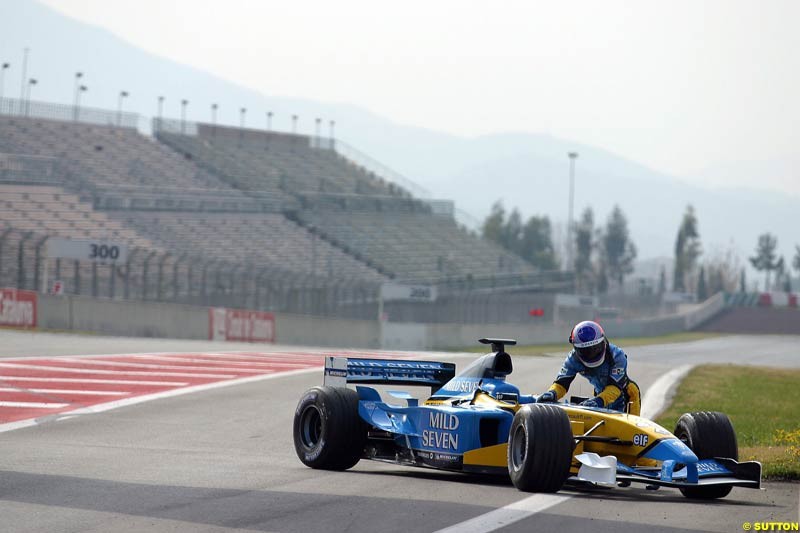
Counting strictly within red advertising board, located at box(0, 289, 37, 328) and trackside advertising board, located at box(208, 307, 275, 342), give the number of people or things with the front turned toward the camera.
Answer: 2

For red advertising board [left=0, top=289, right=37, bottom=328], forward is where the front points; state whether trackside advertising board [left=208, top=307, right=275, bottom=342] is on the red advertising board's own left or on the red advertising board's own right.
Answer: on the red advertising board's own left

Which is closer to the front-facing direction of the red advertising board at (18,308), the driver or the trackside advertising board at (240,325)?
the driver

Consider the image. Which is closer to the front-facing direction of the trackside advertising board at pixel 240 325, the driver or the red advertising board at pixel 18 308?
the driver

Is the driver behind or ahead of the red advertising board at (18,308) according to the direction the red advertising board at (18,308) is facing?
ahead

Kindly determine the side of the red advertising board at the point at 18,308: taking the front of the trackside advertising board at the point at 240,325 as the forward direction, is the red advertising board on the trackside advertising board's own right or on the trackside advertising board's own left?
on the trackside advertising board's own right

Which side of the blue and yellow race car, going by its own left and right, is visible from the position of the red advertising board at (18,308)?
back

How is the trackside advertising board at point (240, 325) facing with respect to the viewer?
toward the camera

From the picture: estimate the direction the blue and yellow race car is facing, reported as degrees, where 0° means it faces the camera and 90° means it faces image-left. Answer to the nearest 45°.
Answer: approximately 315°

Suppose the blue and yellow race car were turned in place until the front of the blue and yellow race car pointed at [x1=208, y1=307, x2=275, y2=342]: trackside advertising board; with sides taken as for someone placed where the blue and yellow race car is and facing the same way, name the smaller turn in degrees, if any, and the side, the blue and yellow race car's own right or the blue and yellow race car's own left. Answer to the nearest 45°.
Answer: approximately 135° to the blue and yellow race car's own left
